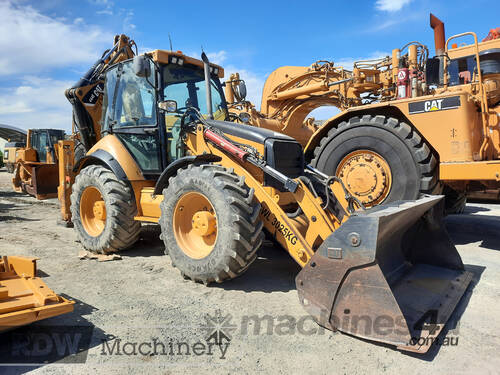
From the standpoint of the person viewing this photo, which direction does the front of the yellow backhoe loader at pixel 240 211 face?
facing the viewer and to the right of the viewer
